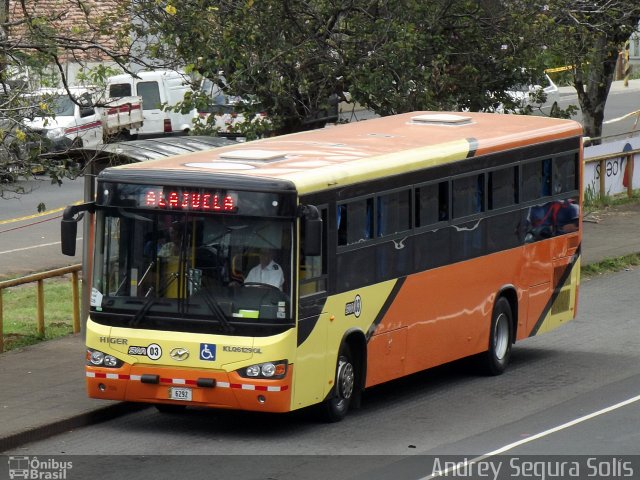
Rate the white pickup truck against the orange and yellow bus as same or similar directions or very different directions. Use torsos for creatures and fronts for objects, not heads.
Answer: same or similar directions

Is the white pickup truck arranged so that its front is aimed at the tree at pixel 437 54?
no

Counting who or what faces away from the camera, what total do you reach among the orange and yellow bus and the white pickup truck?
0

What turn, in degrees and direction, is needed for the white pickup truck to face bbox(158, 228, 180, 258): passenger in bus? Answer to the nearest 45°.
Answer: approximately 45° to its left

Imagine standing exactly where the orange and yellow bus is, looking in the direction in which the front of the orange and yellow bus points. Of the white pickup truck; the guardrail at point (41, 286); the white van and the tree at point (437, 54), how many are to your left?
0

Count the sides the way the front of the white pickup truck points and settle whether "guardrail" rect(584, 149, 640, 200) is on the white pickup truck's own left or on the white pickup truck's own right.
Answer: on the white pickup truck's own left

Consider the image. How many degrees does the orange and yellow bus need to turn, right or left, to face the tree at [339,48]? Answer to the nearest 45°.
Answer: approximately 135° to its right

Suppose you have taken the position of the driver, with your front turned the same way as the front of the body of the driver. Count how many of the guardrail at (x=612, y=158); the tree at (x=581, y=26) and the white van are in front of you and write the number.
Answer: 0

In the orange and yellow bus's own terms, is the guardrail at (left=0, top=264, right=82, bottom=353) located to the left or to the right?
on its right

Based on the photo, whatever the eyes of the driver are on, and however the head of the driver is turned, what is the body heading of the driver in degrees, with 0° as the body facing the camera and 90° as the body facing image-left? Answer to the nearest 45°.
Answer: approximately 45°

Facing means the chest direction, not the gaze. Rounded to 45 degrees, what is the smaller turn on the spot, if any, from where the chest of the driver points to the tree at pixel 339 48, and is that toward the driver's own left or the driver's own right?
approximately 135° to the driver's own right

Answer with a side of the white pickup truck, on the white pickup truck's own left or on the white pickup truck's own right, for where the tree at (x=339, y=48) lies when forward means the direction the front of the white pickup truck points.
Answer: on the white pickup truck's own left

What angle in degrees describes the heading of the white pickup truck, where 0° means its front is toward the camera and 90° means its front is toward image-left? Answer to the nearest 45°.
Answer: approximately 45°

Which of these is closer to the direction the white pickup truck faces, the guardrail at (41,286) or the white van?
the guardrail

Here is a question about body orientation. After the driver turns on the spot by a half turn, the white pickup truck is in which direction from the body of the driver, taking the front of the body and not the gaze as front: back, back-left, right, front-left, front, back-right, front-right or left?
front-left

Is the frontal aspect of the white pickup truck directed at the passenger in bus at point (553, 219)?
no

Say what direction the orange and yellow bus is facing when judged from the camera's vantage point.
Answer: facing the viewer and to the left of the viewer

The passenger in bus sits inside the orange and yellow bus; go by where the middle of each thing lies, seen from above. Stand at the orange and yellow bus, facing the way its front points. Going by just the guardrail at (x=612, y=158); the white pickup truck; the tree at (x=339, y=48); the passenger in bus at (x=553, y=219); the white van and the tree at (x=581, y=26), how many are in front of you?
0

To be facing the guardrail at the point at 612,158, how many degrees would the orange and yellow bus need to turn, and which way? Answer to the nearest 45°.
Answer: approximately 135° to its right
